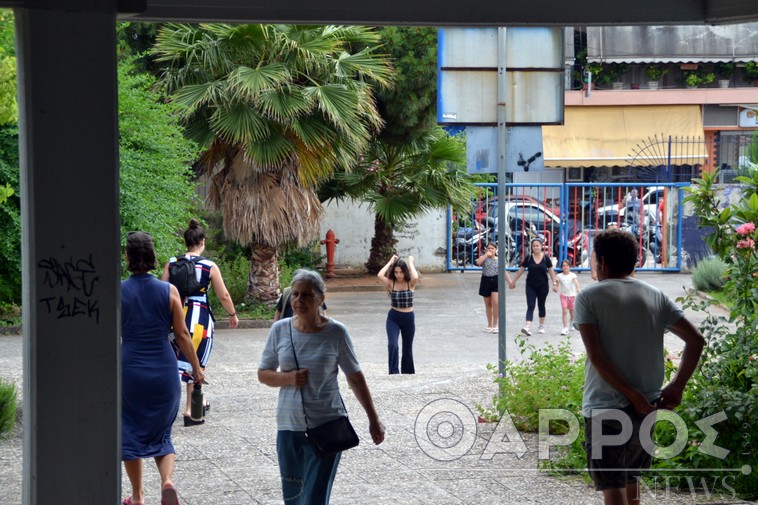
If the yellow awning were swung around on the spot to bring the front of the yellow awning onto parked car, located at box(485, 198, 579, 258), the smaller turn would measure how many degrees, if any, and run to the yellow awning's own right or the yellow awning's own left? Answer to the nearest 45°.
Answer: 0° — it already faces it

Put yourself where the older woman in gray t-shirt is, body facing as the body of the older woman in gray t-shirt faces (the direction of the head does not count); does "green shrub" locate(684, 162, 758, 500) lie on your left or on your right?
on your left

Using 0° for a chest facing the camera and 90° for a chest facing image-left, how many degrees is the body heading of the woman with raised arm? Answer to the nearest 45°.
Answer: approximately 0°

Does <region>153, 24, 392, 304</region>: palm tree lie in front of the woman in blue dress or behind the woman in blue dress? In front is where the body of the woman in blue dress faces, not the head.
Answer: in front

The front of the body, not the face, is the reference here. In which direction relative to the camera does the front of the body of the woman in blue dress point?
away from the camera

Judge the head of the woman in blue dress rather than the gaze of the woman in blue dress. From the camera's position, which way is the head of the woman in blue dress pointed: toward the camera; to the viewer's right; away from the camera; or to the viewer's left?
away from the camera

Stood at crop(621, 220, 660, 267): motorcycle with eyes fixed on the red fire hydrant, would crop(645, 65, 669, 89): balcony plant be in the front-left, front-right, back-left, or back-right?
back-right

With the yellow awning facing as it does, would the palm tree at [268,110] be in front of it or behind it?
in front

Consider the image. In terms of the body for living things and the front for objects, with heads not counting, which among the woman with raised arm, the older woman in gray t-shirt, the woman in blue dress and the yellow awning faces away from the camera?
the woman in blue dress

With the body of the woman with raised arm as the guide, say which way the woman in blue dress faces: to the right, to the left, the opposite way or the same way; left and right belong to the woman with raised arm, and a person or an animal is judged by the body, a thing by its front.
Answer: the opposite way

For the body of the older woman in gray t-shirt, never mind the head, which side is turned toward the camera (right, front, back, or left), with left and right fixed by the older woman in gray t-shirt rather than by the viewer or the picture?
front

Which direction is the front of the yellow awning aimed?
toward the camera

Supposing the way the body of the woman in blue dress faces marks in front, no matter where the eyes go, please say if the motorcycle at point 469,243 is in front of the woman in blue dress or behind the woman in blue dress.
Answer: in front
